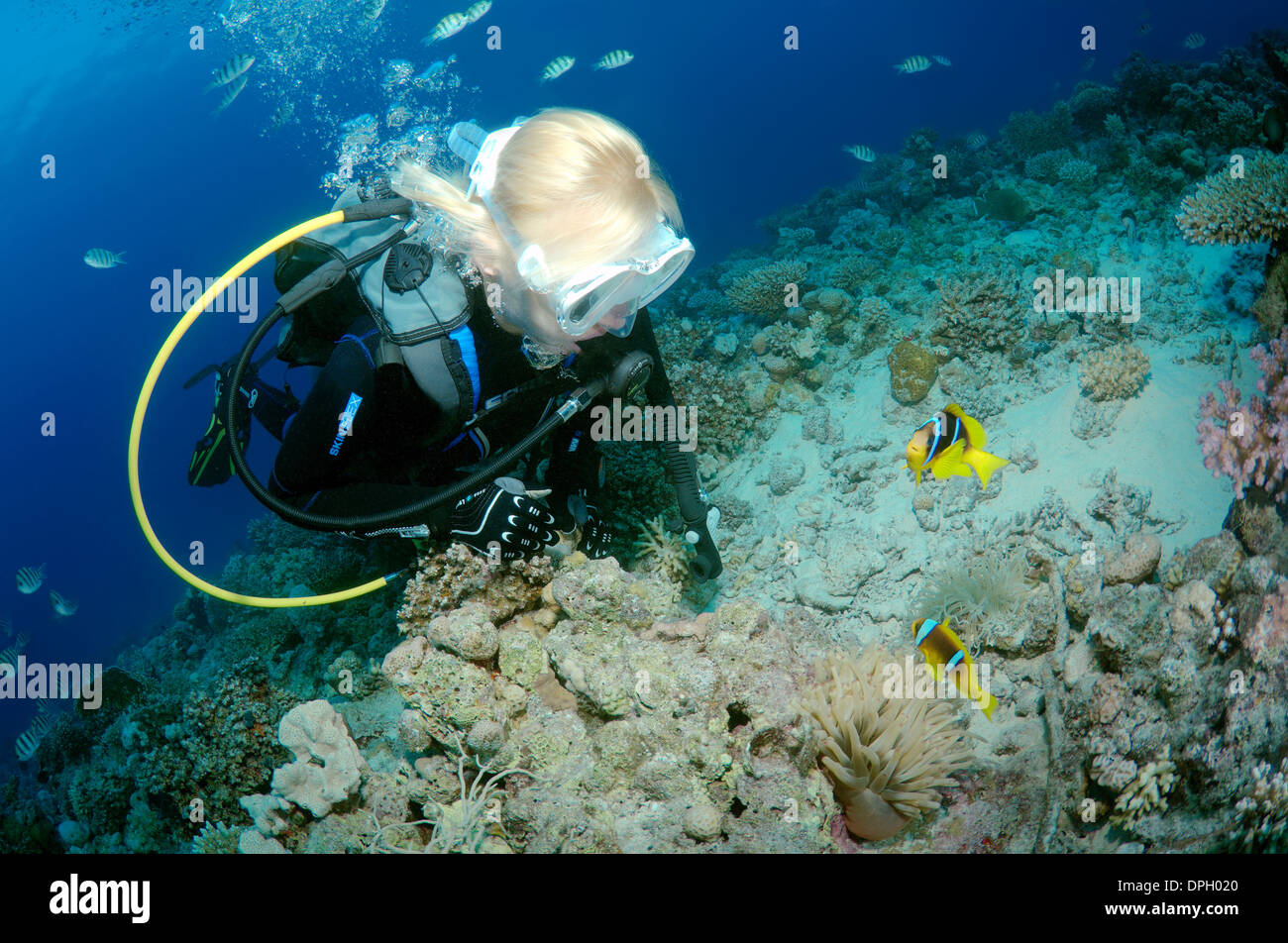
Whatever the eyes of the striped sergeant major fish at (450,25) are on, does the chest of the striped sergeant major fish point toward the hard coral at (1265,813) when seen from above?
no

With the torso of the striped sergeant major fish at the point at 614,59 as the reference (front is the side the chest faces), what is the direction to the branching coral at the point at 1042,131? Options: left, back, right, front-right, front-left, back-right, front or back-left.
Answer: front

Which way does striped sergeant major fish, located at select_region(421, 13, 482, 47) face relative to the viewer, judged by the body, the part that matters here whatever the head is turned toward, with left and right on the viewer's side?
facing to the right of the viewer

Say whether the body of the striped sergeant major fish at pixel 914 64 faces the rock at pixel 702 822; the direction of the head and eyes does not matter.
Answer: no

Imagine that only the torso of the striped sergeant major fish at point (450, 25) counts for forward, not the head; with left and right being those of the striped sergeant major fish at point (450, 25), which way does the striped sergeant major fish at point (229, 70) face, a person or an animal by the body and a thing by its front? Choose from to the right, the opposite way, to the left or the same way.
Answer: the same way

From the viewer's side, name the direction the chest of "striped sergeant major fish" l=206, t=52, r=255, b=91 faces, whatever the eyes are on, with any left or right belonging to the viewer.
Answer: facing to the right of the viewer

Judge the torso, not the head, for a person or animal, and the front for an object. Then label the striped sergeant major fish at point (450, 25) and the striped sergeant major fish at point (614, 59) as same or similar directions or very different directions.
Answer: same or similar directions

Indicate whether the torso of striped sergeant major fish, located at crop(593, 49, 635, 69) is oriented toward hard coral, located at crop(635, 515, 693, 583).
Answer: no

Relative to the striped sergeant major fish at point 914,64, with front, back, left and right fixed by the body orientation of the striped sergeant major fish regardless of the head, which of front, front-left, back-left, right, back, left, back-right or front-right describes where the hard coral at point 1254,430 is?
left

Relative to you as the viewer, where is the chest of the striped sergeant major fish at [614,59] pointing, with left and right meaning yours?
facing to the right of the viewer

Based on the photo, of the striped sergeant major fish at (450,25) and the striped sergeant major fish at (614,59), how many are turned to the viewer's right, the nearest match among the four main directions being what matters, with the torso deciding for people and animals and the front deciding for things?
2

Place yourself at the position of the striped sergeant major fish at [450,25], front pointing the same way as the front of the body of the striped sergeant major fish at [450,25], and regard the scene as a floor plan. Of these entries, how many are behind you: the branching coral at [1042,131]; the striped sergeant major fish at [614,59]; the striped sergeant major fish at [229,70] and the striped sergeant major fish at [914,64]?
1
